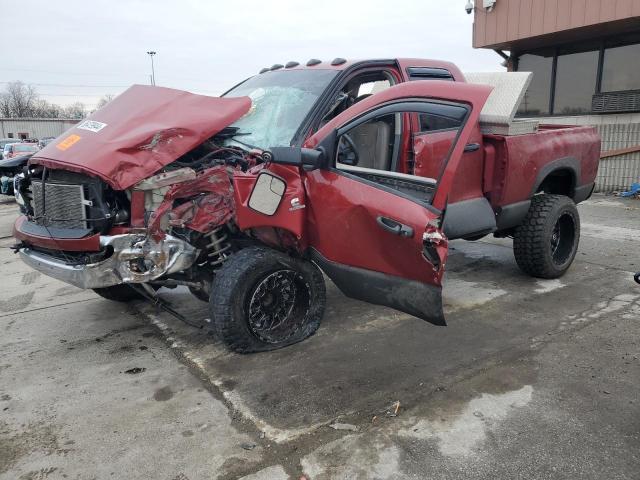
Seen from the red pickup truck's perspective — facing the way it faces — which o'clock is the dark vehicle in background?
The dark vehicle in background is roughly at 2 o'clock from the red pickup truck.
